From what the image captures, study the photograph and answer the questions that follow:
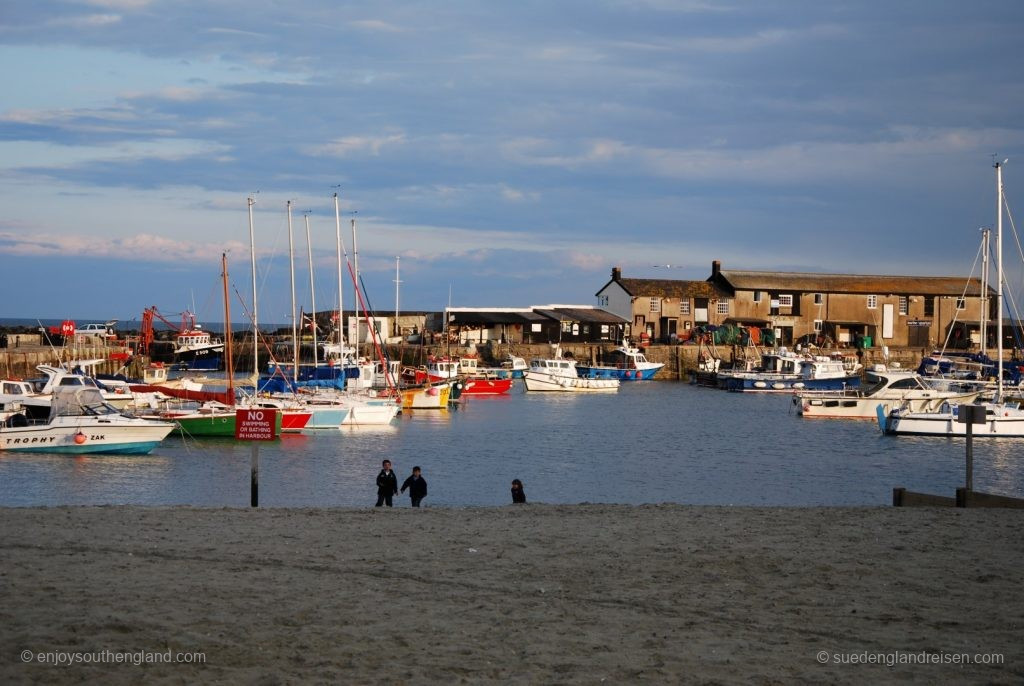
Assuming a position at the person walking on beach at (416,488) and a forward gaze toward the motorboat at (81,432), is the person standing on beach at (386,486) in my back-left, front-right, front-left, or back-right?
front-left

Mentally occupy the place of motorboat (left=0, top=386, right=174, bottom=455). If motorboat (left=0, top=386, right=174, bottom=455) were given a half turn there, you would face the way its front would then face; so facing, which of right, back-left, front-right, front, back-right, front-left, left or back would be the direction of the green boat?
back-right

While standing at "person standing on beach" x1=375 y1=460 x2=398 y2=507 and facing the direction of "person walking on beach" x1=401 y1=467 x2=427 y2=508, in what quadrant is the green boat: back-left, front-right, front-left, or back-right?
back-left

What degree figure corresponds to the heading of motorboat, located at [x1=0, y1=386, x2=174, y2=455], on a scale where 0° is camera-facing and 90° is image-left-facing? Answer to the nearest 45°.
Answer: approximately 270°

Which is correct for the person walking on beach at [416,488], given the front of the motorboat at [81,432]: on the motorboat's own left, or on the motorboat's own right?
on the motorboat's own right
